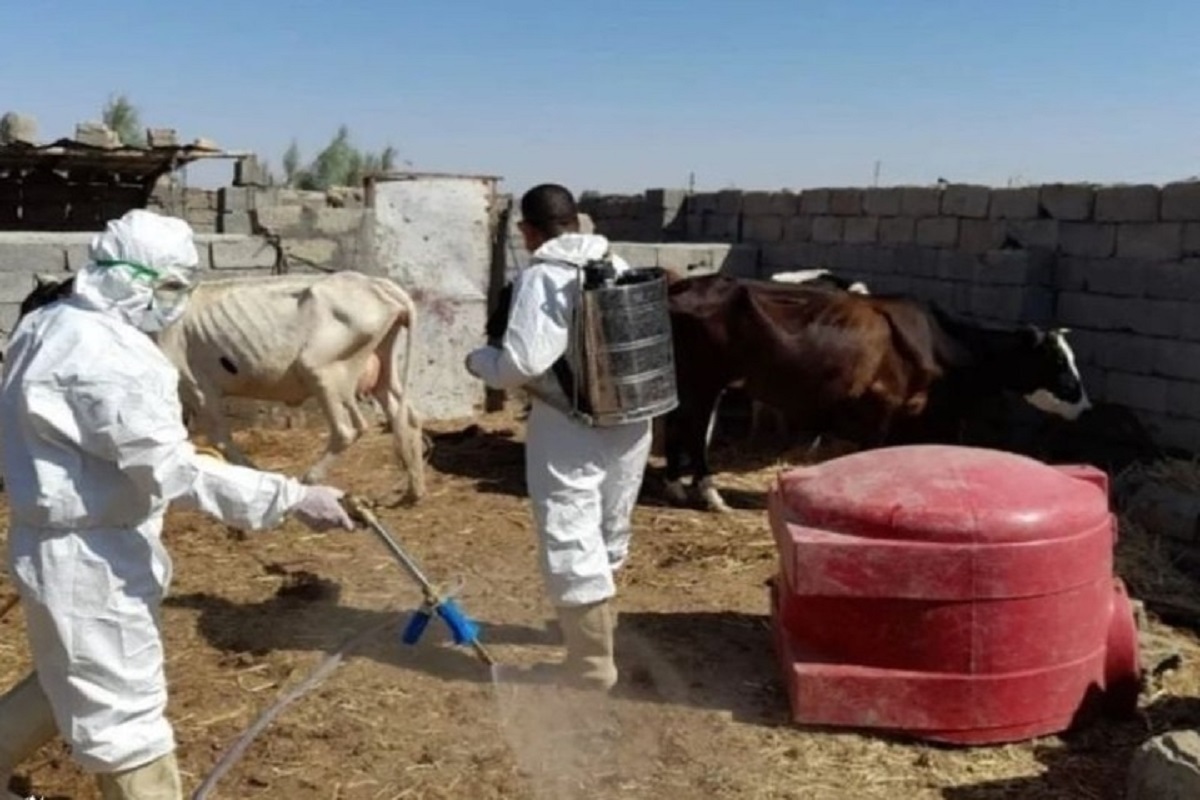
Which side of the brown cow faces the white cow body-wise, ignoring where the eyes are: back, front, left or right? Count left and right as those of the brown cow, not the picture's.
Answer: back

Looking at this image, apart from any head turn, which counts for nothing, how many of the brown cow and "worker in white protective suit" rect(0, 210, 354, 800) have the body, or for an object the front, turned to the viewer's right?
2

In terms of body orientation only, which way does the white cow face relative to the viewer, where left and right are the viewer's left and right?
facing to the left of the viewer

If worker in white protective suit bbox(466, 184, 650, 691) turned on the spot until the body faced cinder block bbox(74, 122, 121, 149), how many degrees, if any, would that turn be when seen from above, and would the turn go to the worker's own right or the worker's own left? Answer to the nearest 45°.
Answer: approximately 45° to the worker's own right

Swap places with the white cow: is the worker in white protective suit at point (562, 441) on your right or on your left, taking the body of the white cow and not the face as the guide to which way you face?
on your left

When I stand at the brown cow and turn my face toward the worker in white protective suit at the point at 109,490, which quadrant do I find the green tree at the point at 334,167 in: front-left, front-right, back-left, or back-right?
back-right

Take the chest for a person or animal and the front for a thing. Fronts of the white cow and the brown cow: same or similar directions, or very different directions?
very different directions

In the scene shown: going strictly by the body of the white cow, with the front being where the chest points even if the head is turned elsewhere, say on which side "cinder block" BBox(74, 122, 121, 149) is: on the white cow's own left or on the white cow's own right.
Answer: on the white cow's own right

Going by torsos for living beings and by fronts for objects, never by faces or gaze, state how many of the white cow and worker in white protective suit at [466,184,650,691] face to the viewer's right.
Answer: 0

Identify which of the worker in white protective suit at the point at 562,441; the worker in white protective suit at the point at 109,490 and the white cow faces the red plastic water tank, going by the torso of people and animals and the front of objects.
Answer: the worker in white protective suit at the point at 109,490

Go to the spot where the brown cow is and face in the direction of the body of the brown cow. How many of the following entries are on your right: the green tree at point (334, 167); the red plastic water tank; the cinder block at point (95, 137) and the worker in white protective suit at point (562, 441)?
2

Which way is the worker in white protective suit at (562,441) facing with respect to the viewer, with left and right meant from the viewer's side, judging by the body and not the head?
facing to the left of the viewer

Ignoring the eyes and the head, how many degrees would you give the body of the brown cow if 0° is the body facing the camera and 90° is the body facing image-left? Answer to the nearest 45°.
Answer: approximately 270°

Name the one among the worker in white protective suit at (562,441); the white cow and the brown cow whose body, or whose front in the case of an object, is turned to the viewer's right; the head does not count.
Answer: the brown cow

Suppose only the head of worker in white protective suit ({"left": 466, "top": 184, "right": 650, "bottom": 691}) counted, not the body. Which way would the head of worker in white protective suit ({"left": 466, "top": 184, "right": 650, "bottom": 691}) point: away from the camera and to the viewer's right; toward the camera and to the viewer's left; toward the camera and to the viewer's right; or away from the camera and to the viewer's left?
away from the camera and to the viewer's left

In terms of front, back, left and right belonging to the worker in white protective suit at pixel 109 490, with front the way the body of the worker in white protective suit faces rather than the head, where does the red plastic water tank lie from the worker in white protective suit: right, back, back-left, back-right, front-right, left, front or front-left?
front

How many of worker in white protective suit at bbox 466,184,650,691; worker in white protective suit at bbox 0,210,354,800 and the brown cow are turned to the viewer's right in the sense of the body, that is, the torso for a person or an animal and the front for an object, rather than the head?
2

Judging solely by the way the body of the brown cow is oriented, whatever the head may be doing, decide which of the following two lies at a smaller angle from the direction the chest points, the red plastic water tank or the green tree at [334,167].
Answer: the red plastic water tank

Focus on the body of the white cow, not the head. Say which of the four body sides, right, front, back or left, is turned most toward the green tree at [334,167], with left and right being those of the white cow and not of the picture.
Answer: right
